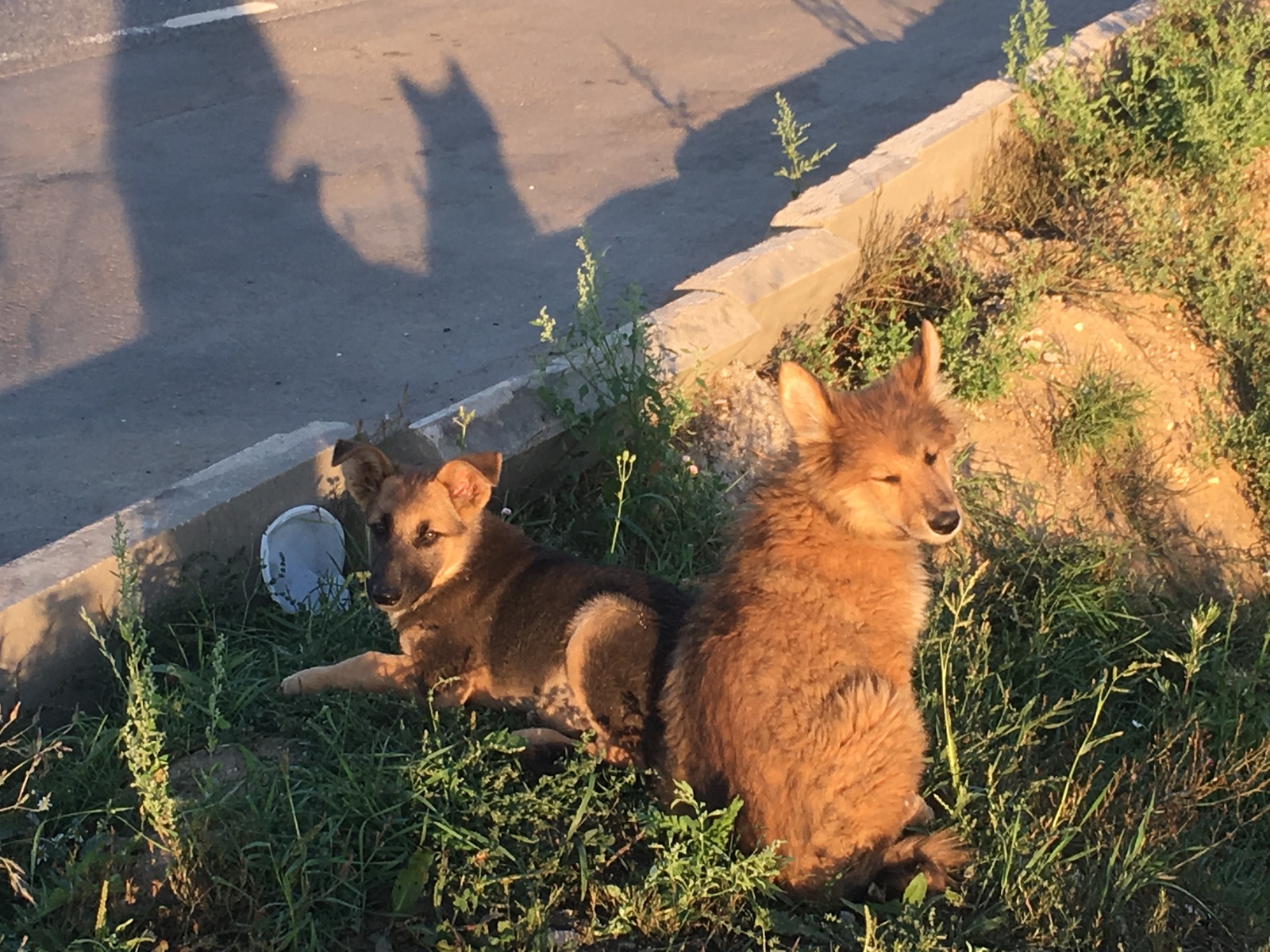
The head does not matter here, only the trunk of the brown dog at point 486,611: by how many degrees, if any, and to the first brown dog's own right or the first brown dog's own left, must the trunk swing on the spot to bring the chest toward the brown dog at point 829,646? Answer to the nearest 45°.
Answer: approximately 135° to the first brown dog's own left

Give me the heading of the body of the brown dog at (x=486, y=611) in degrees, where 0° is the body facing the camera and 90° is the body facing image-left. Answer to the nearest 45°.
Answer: approximately 90°

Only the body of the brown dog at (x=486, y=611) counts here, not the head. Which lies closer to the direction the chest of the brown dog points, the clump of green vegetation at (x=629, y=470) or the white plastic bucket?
the white plastic bucket

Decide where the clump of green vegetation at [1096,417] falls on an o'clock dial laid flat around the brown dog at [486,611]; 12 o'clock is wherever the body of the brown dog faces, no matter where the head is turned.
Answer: The clump of green vegetation is roughly at 5 o'clock from the brown dog.

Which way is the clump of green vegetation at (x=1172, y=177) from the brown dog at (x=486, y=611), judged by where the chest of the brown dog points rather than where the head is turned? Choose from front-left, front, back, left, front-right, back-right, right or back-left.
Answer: back-right

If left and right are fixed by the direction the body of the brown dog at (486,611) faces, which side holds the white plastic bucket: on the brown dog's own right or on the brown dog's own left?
on the brown dog's own right

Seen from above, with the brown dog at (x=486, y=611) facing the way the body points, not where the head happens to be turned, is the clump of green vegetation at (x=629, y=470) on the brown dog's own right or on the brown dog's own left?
on the brown dog's own right

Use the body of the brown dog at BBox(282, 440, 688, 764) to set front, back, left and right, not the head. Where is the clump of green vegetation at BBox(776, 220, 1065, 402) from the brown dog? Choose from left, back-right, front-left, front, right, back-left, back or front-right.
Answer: back-right
